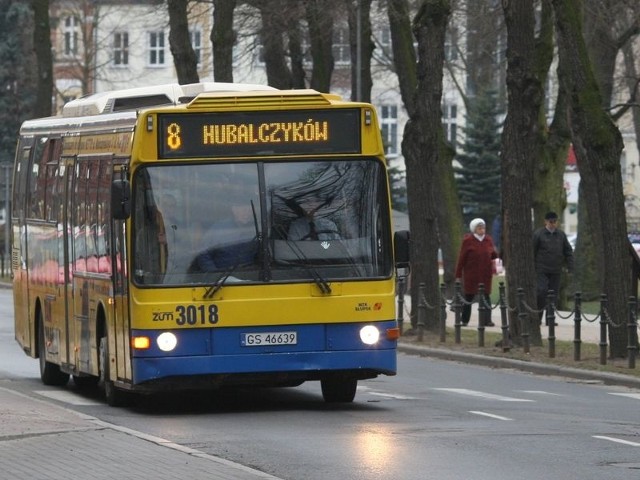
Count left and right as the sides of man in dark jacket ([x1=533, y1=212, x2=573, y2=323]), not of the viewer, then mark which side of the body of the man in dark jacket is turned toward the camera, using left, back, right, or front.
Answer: front

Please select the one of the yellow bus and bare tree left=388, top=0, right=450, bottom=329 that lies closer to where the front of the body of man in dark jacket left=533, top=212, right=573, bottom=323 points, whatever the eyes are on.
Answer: the yellow bus

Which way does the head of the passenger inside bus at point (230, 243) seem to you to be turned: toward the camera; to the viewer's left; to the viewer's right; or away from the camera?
toward the camera

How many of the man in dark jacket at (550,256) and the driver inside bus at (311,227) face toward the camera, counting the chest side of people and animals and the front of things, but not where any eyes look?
2

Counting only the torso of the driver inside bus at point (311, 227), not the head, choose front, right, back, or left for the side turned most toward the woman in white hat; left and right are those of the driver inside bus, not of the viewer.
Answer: back

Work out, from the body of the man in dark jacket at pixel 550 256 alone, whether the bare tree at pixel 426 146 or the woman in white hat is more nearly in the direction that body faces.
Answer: the bare tree

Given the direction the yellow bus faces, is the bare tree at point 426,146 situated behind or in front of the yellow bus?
behind

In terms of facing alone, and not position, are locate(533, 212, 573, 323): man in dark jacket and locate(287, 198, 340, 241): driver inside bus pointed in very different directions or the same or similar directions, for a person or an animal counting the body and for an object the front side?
same or similar directions

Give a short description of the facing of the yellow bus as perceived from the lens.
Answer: facing the viewer

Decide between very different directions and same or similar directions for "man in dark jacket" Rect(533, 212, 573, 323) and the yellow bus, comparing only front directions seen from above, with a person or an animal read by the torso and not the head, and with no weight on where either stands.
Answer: same or similar directions

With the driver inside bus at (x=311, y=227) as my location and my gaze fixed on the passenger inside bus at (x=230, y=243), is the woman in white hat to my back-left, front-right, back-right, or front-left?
back-right
